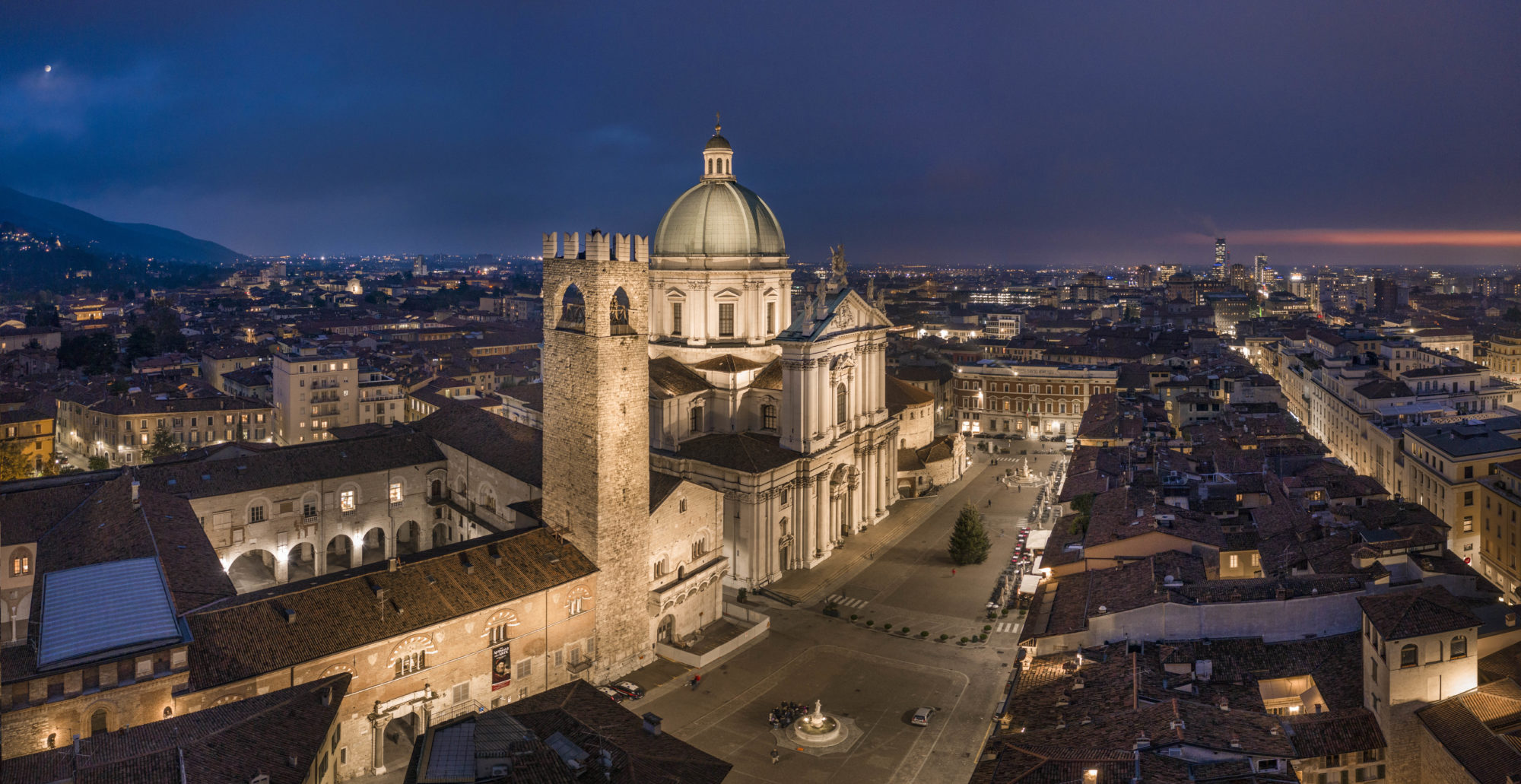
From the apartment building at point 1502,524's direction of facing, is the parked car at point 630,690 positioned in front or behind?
in front

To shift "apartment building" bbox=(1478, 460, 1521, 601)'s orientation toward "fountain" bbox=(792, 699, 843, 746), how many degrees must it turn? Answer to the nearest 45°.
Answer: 0° — it already faces it

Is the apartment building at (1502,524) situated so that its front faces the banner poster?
yes

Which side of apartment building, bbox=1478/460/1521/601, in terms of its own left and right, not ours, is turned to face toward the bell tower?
front

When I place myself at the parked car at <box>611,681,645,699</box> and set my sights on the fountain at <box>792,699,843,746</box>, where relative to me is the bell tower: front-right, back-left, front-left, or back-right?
back-left

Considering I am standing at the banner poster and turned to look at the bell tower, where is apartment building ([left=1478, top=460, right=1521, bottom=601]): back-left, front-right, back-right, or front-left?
front-right

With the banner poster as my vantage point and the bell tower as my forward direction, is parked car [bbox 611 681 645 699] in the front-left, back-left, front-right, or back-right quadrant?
front-right

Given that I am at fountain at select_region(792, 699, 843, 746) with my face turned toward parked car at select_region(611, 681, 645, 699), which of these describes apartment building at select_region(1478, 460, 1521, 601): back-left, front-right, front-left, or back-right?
back-right

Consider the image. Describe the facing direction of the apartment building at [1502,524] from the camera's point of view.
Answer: facing the viewer and to the left of the viewer
